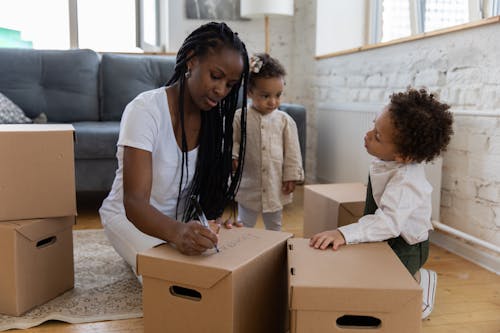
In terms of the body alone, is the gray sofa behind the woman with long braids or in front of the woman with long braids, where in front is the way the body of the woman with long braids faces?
behind

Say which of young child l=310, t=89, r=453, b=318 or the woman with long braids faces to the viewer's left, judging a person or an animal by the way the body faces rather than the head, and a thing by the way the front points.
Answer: the young child

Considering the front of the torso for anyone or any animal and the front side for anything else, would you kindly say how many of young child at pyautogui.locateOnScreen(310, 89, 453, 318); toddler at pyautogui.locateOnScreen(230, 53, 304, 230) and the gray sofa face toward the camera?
2

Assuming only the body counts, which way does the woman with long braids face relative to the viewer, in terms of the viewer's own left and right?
facing the viewer and to the right of the viewer

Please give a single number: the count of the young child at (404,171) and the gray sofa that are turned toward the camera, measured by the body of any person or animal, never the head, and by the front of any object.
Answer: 1

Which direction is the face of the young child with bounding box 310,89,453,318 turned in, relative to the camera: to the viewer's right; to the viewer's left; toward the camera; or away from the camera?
to the viewer's left

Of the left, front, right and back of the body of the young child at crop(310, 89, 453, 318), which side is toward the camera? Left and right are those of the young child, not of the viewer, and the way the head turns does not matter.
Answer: left

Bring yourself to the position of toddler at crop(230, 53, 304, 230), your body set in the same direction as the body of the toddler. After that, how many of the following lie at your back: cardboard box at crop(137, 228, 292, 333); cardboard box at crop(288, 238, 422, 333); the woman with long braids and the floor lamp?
1

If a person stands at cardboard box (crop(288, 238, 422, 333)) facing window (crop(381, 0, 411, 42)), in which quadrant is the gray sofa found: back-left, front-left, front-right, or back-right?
front-left

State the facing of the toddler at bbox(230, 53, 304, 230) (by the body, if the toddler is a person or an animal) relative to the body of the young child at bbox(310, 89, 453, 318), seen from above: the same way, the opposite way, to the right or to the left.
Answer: to the left

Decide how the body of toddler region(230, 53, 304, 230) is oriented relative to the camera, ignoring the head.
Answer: toward the camera

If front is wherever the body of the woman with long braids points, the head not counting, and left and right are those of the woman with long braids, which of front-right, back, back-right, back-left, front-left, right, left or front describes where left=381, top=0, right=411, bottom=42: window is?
left

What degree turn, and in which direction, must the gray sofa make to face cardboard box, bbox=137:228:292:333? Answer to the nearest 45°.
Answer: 0° — it already faces it

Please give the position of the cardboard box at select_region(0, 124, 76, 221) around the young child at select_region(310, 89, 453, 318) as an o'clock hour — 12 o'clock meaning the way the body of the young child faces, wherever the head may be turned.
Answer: The cardboard box is roughly at 12 o'clock from the young child.

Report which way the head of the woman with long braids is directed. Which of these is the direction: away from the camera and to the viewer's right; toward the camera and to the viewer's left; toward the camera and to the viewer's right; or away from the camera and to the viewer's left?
toward the camera and to the viewer's right

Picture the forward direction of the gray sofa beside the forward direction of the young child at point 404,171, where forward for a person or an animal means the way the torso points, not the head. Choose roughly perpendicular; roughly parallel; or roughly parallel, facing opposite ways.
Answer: roughly perpendicular
